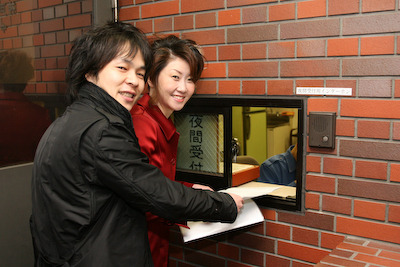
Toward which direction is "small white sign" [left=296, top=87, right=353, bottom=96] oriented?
toward the camera

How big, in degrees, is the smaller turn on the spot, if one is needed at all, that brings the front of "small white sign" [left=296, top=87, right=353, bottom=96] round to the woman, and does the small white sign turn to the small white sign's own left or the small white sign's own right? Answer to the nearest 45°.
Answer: approximately 90° to the small white sign's own right
